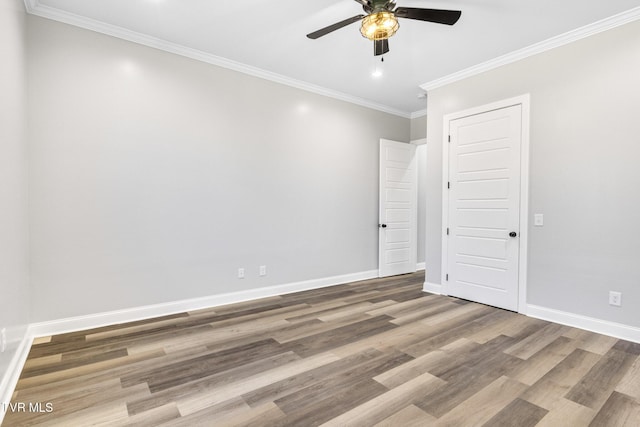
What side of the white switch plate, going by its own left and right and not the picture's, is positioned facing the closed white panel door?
right

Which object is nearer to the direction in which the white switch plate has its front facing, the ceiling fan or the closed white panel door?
the ceiling fan

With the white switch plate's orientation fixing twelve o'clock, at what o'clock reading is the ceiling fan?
The ceiling fan is roughly at 1 o'clock from the white switch plate.

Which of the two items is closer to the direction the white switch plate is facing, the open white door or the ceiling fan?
the ceiling fan

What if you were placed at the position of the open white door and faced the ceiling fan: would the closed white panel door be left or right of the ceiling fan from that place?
left
